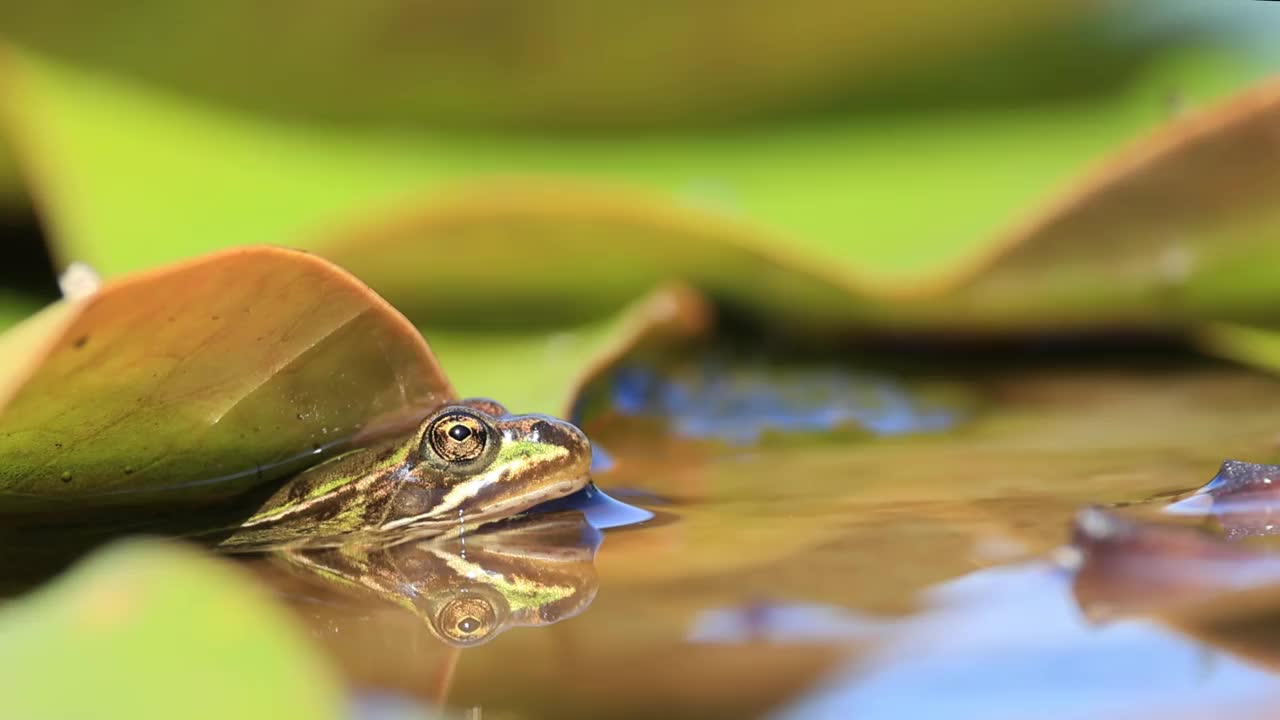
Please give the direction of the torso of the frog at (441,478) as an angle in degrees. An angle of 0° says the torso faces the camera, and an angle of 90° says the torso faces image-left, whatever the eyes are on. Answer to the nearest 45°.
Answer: approximately 270°

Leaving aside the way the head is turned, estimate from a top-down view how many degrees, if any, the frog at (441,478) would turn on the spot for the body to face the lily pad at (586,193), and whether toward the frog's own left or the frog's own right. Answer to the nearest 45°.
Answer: approximately 90° to the frog's own left
